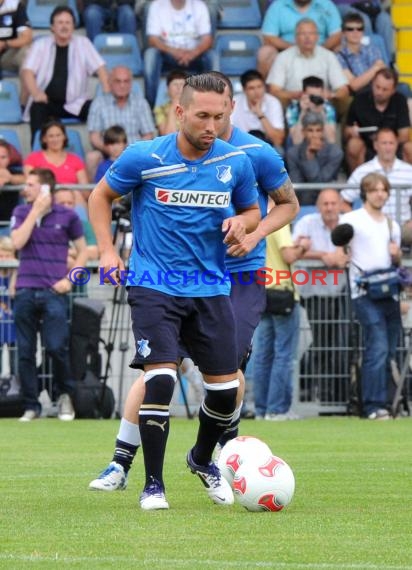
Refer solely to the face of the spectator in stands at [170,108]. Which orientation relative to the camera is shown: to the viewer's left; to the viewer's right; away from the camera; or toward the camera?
toward the camera

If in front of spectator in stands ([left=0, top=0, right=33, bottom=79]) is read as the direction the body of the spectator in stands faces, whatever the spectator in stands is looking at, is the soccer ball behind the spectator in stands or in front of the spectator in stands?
in front

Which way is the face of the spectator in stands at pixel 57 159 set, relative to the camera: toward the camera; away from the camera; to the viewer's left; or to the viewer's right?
toward the camera

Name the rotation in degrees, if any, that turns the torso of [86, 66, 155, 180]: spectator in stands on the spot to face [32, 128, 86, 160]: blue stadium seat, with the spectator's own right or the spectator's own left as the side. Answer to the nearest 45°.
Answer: approximately 90° to the spectator's own right

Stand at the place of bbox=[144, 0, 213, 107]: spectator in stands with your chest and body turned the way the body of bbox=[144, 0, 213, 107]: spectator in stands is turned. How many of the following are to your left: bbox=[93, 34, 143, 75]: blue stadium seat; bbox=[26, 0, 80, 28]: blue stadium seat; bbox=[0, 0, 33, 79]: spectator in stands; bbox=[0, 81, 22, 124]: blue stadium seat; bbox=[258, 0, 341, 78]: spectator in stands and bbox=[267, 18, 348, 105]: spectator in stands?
2

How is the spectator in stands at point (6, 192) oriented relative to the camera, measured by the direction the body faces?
toward the camera

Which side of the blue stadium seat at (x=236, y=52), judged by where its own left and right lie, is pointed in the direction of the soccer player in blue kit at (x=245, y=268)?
front

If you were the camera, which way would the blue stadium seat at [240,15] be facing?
facing the viewer

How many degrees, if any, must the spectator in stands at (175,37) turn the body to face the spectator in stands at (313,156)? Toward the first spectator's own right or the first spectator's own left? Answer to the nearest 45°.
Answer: approximately 45° to the first spectator's own left

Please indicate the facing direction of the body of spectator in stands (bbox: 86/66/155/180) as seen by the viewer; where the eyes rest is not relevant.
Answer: toward the camera

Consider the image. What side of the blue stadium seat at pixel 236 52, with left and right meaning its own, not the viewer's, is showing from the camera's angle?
front

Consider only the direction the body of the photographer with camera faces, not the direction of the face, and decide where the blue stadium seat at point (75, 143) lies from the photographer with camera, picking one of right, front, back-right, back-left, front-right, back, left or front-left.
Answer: right

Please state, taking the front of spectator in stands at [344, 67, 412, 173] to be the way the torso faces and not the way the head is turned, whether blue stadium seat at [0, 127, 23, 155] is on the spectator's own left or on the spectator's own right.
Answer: on the spectator's own right

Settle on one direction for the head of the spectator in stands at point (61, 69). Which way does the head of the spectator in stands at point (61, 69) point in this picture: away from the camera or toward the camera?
toward the camera

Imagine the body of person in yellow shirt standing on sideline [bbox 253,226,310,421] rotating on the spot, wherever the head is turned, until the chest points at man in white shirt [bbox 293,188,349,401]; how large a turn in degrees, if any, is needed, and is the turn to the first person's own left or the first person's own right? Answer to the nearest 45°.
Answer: approximately 45° to the first person's own left
